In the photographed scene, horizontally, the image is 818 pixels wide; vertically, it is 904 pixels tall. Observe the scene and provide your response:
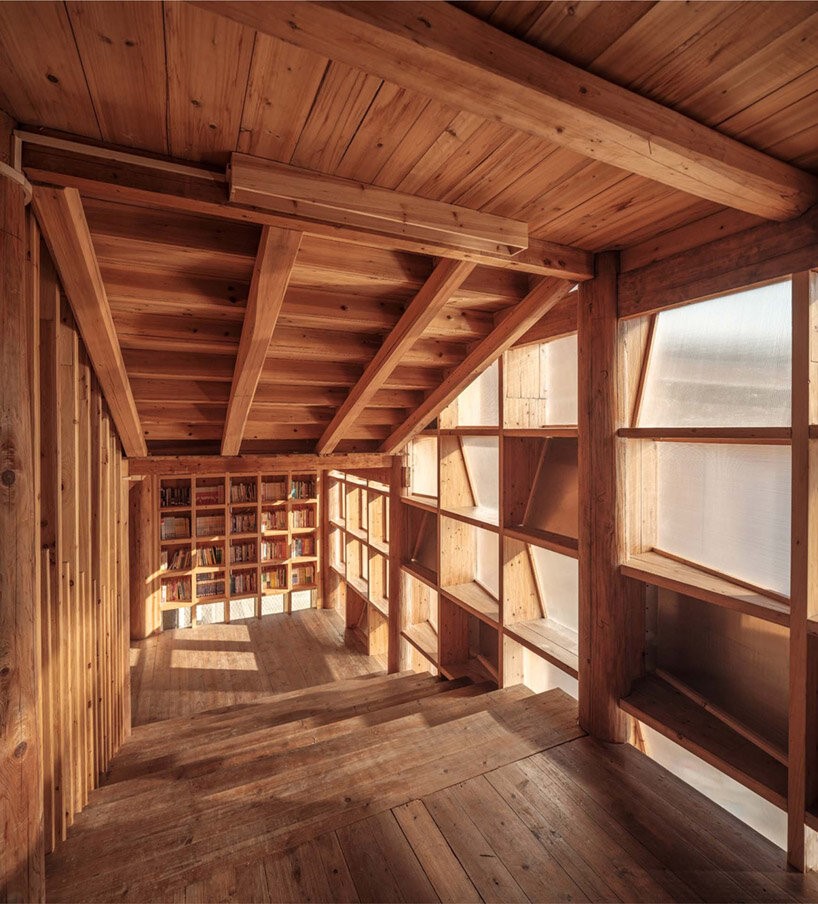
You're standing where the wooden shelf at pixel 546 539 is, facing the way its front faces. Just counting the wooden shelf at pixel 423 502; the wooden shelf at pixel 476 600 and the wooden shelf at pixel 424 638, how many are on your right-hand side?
3

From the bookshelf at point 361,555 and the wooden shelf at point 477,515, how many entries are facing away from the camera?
0

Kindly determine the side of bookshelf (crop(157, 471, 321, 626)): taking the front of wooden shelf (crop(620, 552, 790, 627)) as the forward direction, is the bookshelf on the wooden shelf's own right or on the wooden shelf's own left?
on the wooden shelf's own right

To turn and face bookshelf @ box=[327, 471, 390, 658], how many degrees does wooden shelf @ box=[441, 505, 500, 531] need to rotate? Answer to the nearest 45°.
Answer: approximately 90° to its right

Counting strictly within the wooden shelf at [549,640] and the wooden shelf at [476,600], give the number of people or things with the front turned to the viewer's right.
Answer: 0

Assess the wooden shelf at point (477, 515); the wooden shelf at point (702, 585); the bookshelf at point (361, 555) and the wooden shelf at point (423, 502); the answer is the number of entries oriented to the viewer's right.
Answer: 0

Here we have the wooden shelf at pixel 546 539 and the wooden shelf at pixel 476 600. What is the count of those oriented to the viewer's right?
0

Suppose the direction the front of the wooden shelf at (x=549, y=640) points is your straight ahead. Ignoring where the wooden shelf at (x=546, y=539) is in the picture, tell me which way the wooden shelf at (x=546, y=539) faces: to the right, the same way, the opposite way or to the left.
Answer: the same way

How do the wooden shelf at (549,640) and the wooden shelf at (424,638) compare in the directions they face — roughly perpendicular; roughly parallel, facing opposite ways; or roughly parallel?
roughly parallel

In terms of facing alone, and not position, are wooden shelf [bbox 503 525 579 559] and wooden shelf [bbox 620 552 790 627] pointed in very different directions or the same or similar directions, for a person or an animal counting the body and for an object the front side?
same or similar directions

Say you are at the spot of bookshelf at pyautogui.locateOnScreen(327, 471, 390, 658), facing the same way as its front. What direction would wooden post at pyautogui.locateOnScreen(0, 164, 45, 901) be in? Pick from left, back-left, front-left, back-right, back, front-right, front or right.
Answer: front-left

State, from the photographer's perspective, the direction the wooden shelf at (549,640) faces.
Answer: facing the viewer and to the left of the viewer

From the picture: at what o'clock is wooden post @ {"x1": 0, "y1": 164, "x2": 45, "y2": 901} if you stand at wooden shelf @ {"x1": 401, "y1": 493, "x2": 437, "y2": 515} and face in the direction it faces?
The wooden post is roughly at 11 o'clock from the wooden shelf.

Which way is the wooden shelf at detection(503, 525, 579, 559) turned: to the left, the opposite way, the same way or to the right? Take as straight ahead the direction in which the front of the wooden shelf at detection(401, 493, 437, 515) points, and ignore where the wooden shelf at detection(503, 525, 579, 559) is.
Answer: the same way

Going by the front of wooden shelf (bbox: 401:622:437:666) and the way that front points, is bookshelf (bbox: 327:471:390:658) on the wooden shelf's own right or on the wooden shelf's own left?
on the wooden shelf's own right

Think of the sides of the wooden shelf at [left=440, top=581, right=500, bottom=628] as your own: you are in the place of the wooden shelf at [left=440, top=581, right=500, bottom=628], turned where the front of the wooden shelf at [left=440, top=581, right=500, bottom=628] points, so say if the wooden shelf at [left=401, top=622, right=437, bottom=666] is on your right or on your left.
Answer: on your right

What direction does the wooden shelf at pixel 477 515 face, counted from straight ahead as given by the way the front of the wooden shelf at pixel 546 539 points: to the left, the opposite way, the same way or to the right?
the same way

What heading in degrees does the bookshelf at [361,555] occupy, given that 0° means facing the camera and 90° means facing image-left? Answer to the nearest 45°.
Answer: approximately 45°

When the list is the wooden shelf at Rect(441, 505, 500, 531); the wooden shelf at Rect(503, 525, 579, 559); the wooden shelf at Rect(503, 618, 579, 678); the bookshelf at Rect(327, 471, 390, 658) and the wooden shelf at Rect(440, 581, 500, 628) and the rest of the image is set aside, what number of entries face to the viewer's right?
0

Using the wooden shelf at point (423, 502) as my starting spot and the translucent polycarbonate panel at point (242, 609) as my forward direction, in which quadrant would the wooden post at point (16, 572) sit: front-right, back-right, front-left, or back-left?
back-left
